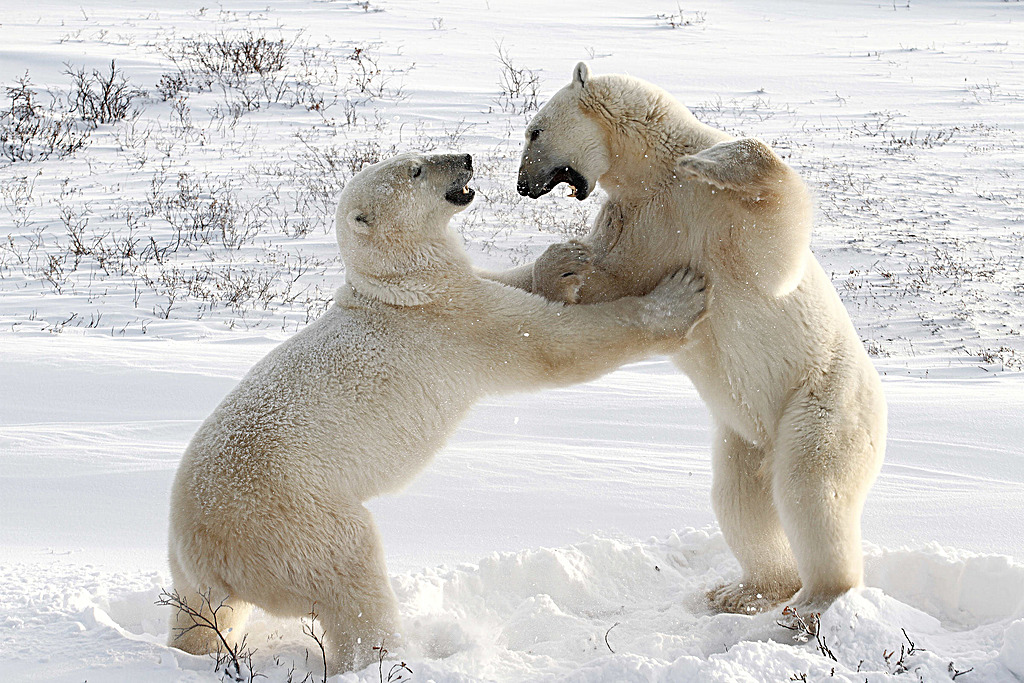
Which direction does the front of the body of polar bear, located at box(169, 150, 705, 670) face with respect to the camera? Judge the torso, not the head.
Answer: to the viewer's right

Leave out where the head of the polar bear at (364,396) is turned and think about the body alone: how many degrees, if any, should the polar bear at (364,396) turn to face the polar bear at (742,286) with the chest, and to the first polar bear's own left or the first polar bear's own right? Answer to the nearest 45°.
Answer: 0° — it already faces it
